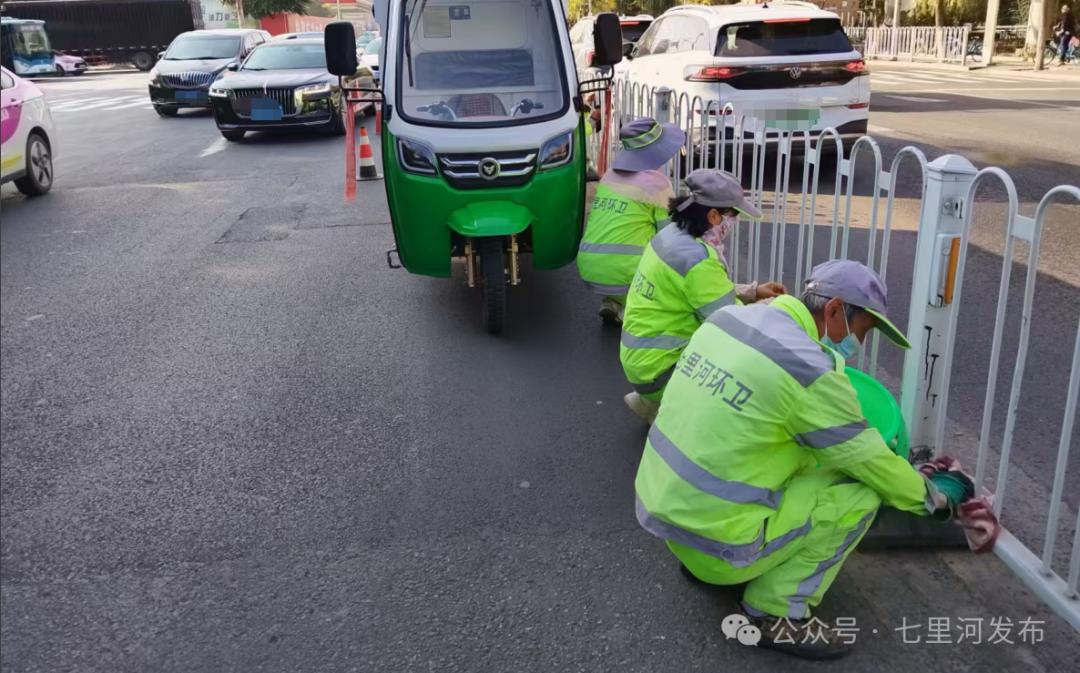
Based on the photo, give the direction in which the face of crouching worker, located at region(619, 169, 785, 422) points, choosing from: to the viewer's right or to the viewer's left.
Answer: to the viewer's right

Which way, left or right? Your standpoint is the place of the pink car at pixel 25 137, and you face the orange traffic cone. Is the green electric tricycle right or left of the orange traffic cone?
right

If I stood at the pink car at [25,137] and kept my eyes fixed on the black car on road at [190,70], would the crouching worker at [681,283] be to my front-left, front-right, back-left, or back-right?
back-right

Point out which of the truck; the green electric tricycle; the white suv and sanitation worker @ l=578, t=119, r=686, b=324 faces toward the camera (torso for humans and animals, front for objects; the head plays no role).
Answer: the green electric tricycle

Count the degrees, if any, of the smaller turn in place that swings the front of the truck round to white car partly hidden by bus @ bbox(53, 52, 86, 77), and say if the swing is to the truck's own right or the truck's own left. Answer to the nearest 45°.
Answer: approximately 90° to the truck's own left

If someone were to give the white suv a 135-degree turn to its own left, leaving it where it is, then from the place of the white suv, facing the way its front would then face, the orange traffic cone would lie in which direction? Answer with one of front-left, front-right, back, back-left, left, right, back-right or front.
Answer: front

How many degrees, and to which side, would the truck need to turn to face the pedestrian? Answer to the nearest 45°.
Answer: approximately 135° to its left

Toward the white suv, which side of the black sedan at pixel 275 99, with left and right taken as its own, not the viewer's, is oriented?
left

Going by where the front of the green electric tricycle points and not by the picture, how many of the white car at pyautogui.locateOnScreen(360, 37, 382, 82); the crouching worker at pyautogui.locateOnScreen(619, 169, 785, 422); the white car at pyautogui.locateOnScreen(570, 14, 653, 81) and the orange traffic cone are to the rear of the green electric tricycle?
3

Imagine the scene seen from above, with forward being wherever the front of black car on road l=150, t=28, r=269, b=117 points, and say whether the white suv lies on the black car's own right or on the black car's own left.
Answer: on the black car's own left

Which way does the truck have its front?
to the viewer's left

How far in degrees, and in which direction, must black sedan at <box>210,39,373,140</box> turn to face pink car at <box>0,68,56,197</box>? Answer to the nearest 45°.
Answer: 0° — it already faces it
